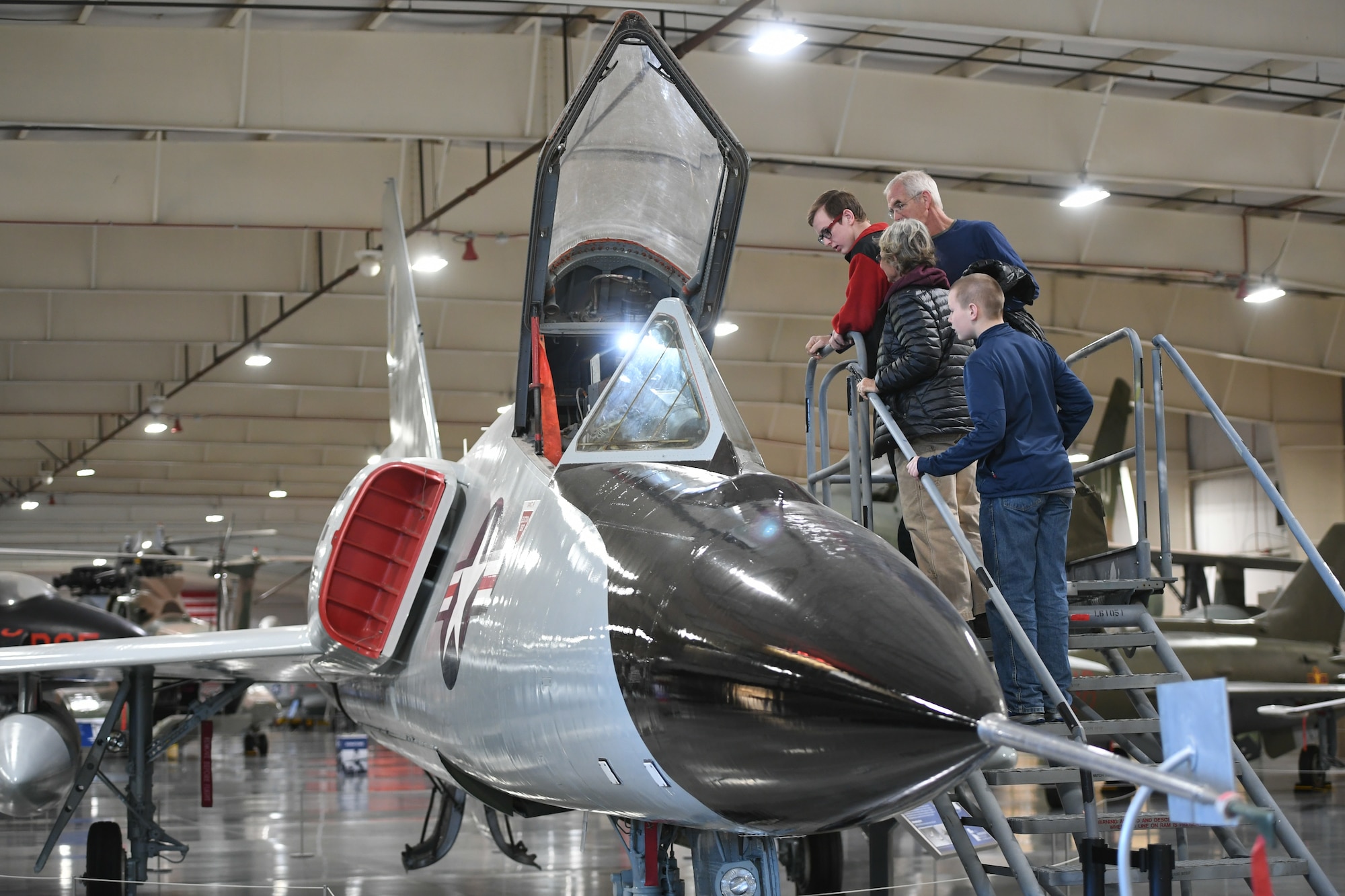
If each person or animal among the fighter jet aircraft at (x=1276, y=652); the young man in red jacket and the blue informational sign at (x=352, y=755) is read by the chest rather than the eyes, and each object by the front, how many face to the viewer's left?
2

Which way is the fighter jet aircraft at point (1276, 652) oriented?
to the viewer's left

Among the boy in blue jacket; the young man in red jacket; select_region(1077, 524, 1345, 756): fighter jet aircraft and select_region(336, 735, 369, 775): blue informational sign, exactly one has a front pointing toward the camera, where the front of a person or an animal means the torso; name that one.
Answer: the blue informational sign

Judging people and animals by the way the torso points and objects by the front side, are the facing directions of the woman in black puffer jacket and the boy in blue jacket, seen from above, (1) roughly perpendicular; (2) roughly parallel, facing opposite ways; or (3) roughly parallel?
roughly parallel

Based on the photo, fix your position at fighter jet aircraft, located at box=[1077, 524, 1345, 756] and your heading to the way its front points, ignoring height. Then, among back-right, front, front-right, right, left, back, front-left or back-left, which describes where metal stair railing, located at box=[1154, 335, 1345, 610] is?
left

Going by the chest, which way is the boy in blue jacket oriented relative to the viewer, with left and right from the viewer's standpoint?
facing away from the viewer and to the left of the viewer

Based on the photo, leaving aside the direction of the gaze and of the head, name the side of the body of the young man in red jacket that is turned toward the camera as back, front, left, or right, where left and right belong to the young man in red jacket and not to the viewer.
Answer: left

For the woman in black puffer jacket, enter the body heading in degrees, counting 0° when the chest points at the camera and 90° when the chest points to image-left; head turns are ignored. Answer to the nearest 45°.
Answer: approximately 135°

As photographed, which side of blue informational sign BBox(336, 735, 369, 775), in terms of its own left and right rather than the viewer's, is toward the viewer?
front

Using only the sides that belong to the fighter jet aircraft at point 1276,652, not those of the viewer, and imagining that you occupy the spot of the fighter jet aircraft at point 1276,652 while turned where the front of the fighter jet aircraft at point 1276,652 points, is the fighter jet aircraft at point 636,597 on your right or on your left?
on your left

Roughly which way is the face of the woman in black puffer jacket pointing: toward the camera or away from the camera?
away from the camera

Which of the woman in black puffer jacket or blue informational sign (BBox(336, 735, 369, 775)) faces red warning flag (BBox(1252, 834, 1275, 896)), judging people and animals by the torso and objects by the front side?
the blue informational sign

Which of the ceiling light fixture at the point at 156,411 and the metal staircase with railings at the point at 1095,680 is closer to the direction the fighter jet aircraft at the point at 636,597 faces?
the metal staircase with railings
